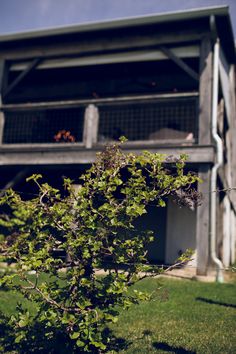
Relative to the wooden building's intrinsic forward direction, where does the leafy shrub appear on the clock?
The leafy shrub is roughly at 12 o'clock from the wooden building.

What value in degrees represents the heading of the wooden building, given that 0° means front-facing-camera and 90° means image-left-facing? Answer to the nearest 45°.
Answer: approximately 0°
